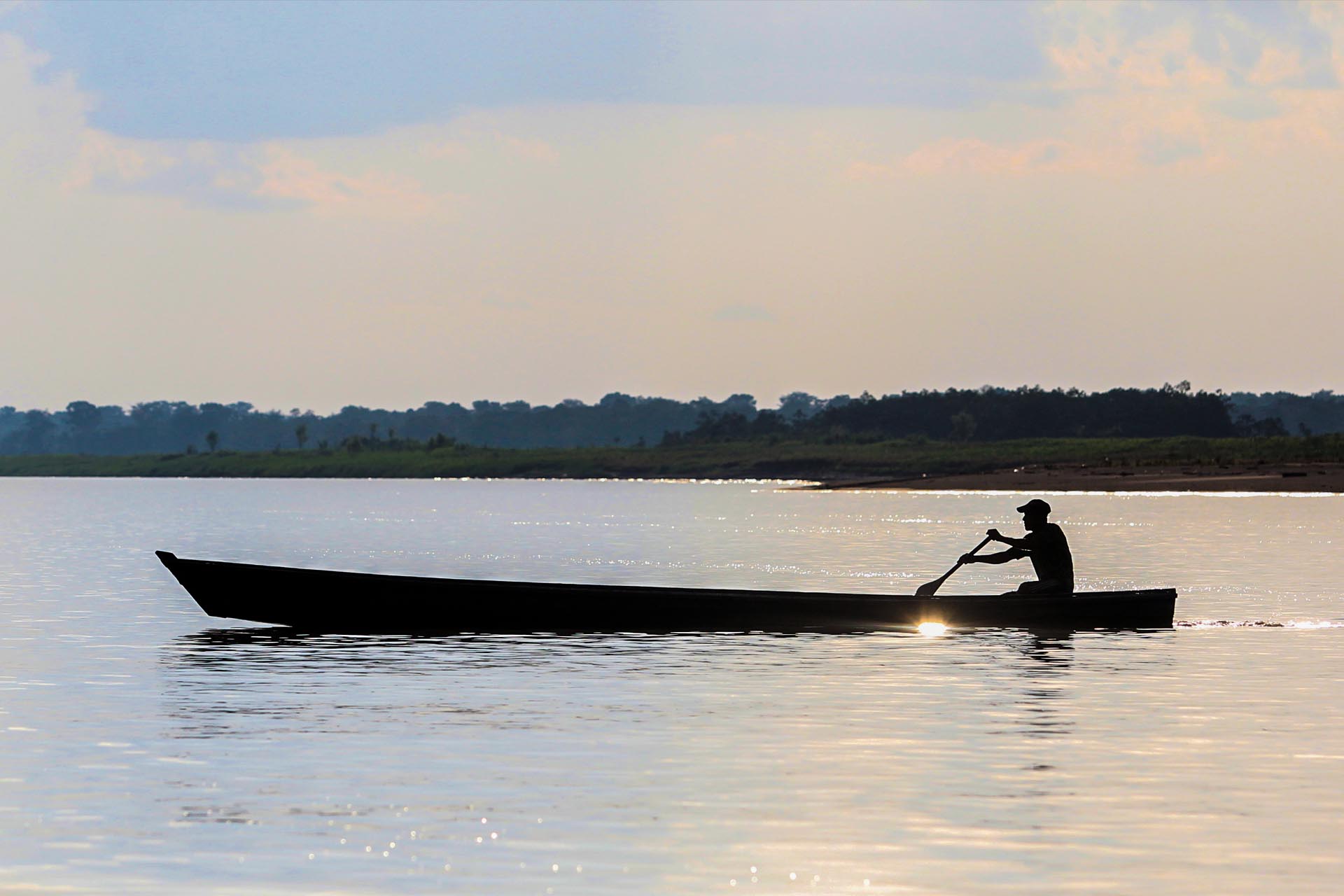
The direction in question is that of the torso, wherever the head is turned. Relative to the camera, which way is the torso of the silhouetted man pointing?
to the viewer's left

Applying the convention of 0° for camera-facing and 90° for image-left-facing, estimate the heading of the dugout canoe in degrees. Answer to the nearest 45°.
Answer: approximately 90°

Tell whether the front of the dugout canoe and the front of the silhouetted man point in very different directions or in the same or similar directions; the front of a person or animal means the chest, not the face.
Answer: same or similar directions
